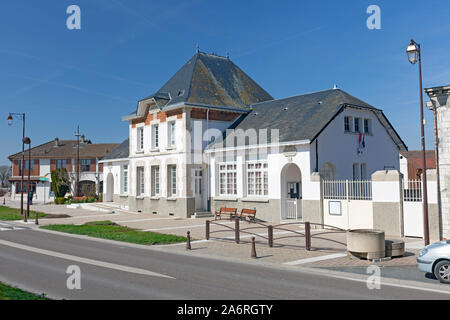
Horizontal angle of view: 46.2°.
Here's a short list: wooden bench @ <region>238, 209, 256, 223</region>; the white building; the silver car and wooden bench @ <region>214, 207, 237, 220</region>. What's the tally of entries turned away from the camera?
0

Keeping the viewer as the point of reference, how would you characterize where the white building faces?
facing the viewer and to the left of the viewer

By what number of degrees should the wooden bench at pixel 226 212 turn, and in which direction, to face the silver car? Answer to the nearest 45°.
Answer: approximately 45° to its left

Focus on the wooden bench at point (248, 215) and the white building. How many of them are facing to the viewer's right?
0

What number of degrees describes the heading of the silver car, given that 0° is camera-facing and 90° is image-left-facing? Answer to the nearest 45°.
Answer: approximately 90°

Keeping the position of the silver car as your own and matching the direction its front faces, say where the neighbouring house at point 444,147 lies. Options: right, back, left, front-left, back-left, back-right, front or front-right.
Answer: right

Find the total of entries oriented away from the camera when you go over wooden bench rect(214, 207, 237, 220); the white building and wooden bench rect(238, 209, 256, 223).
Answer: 0

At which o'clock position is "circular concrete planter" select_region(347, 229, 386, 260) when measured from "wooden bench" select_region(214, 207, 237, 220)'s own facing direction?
The circular concrete planter is roughly at 10 o'clock from the wooden bench.

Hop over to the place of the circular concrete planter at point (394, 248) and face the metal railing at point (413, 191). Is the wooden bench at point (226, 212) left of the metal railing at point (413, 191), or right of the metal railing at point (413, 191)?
left

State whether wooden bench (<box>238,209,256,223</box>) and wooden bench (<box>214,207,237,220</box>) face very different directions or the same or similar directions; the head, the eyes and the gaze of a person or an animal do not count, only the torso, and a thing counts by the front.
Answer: same or similar directions

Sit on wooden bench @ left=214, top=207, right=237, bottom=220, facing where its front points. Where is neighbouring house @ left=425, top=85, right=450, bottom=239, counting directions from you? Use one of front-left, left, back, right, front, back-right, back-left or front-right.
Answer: left
